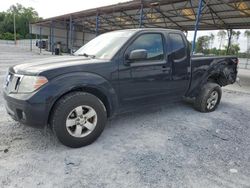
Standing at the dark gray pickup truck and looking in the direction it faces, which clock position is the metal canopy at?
The metal canopy is roughly at 5 o'clock from the dark gray pickup truck.

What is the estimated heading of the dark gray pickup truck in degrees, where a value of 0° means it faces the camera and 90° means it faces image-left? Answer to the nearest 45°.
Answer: approximately 45°
